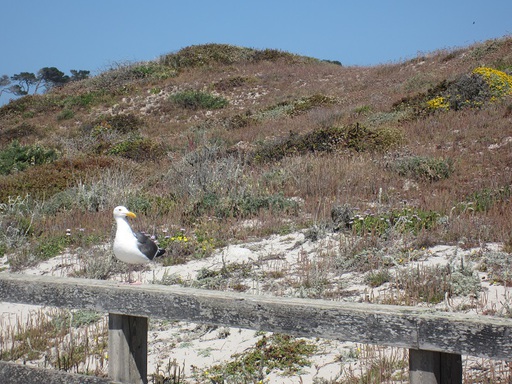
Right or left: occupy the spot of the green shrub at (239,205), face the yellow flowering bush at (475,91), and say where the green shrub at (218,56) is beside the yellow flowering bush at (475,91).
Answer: left

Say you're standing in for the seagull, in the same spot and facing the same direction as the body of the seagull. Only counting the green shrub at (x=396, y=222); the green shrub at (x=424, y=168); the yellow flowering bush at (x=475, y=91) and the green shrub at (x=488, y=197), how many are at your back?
4

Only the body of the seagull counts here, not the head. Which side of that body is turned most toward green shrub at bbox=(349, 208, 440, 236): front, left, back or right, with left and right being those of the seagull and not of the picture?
back

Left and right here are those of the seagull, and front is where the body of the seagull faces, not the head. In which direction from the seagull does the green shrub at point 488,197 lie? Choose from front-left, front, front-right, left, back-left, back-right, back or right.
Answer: back

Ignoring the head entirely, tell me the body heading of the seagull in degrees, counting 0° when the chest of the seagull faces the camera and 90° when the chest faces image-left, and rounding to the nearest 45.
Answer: approximately 45°

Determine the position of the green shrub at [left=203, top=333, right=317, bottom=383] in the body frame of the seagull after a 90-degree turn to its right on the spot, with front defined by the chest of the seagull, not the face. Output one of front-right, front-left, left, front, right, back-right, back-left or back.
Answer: back-right

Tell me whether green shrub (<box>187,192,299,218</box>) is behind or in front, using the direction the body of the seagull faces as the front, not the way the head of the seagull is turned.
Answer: behind

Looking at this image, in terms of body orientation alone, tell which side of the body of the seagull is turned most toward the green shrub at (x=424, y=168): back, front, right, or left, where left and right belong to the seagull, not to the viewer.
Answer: back

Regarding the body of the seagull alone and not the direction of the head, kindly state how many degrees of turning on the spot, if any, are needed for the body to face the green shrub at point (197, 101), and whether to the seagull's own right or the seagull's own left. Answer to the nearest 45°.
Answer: approximately 135° to the seagull's own right

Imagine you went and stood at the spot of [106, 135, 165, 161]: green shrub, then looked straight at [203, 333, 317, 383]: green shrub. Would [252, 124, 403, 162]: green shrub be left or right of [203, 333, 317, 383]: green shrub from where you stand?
left

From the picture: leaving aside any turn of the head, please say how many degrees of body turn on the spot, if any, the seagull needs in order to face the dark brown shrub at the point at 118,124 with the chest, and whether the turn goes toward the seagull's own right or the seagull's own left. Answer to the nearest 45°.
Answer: approximately 135° to the seagull's own right

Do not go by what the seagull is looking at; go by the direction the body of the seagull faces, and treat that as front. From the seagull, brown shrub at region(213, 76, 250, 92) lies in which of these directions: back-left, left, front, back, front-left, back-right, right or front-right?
back-right
